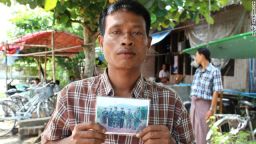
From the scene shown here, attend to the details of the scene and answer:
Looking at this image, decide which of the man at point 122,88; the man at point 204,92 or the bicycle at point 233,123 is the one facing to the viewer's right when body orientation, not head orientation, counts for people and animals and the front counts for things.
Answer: the bicycle

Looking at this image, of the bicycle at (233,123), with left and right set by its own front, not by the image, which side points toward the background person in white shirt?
left

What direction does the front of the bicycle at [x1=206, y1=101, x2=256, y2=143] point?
to the viewer's right

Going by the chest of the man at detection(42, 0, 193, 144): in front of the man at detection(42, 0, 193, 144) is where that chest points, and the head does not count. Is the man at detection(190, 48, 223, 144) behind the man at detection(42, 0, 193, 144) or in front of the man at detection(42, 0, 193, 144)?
behind

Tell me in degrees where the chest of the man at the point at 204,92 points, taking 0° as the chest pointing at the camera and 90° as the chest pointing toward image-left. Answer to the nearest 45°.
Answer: approximately 45°

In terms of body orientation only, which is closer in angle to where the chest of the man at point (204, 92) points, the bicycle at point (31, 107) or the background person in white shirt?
the bicycle

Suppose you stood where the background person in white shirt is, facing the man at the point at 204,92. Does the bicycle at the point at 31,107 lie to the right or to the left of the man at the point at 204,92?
right

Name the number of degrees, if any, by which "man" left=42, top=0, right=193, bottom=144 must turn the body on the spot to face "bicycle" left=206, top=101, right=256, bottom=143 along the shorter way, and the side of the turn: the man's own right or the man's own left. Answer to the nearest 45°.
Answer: approximately 135° to the man's own left

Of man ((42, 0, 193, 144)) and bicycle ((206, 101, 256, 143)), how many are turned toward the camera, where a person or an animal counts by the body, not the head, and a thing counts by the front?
1
